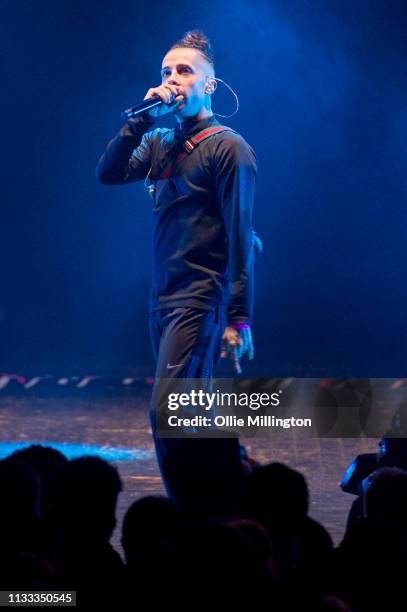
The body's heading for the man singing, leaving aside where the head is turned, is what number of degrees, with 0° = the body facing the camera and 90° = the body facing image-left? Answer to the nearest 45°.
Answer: approximately 45°

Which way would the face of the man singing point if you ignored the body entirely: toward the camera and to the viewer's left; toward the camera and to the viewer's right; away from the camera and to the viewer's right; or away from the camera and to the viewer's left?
toward the camera and to the viewer's left
